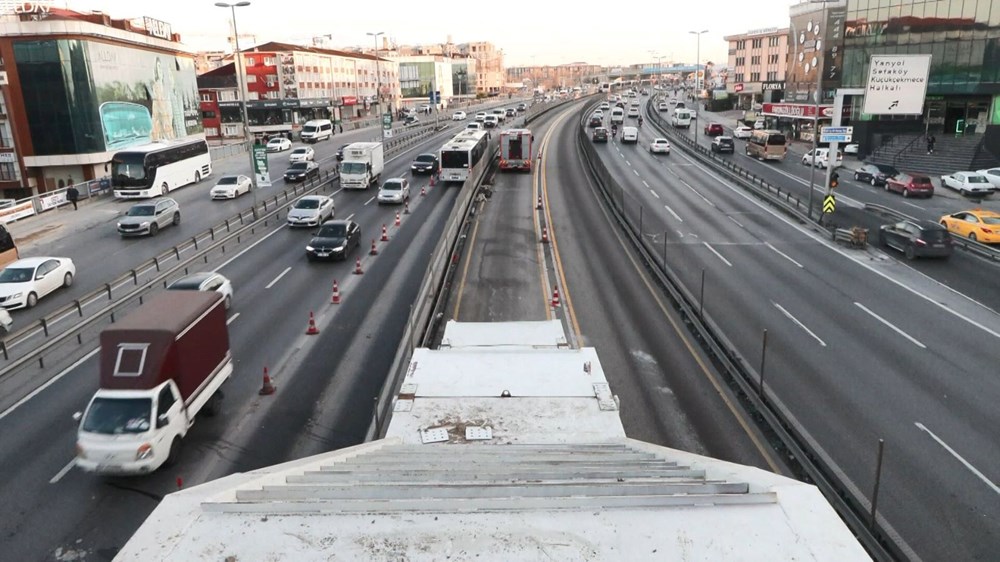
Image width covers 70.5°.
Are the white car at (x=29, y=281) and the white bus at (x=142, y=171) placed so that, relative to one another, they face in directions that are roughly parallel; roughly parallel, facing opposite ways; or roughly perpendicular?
roughly parallel

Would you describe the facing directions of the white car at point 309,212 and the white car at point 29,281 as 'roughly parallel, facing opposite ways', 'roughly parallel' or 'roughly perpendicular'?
roughly parallel

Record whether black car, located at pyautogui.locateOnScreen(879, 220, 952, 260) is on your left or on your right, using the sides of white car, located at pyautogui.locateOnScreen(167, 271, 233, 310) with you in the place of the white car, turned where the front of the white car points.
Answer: on your left

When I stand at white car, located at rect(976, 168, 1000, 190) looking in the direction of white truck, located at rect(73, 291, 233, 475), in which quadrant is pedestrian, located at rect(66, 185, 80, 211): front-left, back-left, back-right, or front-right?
front-right

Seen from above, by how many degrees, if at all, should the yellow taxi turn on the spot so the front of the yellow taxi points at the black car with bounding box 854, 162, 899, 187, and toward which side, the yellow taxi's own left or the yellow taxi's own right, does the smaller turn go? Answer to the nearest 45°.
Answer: approximately 45° to the yellow taxi's own right

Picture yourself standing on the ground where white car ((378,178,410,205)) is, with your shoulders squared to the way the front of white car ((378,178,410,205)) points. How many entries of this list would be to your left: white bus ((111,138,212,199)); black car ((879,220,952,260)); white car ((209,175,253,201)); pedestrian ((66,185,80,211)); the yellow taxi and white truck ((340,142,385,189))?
2

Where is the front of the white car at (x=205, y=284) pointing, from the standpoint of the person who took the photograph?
facing the viewer and to the left of the viewer

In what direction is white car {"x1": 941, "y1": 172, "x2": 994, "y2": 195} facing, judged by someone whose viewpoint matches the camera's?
facing away from the viewer and to the left of the viewer

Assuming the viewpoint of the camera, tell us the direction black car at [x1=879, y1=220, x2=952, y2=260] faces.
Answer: facing away from the viewer and to the left of the viewer

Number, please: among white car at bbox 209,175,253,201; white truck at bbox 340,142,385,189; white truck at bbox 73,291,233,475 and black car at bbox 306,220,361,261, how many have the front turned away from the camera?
0

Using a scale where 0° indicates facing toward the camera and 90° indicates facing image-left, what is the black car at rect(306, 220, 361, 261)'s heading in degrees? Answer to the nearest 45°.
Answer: approximately 45°

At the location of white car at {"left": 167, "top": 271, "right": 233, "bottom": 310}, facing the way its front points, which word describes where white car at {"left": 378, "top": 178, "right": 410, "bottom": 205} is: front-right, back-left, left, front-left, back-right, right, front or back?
back

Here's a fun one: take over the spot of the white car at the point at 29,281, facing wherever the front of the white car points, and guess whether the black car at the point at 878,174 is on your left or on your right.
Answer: on your left

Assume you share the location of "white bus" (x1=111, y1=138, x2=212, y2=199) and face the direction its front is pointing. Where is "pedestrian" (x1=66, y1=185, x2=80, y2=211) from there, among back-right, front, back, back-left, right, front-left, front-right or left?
front-right

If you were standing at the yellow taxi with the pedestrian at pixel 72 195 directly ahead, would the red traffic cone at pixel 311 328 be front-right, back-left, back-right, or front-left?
front-left

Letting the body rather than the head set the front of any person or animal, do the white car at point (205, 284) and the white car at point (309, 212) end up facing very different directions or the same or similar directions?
same or similar directions

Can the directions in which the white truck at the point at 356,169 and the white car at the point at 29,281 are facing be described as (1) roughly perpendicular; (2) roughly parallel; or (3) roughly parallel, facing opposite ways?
roughly parallel

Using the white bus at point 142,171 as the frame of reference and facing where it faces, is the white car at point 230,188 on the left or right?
on its left

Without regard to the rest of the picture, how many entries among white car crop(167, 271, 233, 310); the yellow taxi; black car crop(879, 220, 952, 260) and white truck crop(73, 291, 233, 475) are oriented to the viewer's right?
0

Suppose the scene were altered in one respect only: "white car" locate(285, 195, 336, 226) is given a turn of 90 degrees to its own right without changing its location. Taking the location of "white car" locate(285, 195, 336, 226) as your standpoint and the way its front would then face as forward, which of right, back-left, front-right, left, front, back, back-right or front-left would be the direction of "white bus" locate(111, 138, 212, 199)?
front
